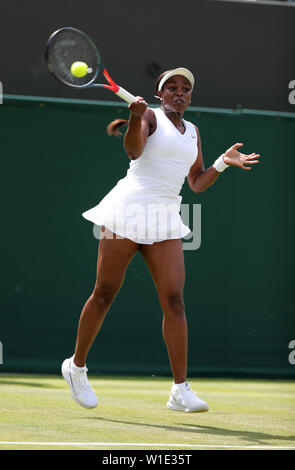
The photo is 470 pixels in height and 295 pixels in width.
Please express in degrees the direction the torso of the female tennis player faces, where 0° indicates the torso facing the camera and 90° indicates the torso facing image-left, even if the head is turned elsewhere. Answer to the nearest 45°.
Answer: approximately 315°
